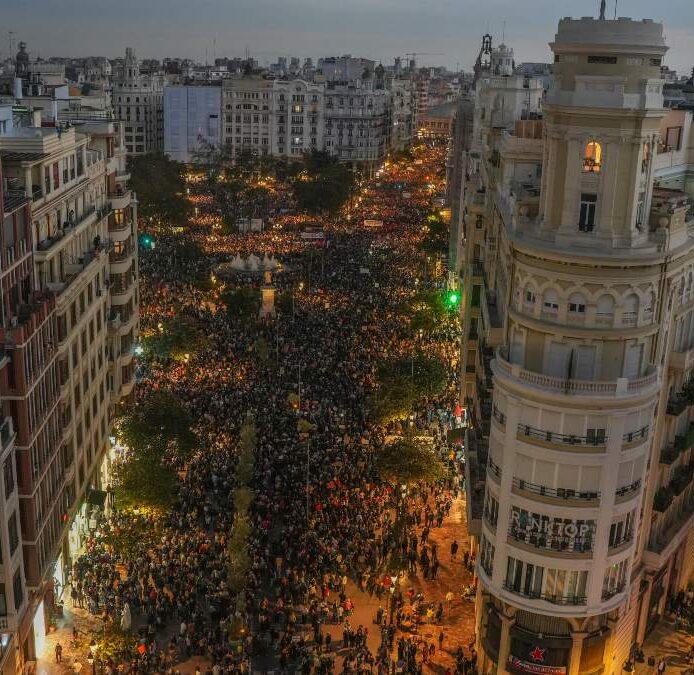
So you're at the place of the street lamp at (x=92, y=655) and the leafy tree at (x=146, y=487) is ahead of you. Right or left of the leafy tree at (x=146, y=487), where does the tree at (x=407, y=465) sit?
right

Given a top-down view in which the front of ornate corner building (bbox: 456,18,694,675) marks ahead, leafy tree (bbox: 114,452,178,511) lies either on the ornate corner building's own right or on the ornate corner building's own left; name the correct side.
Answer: on the ornate corner building's own right

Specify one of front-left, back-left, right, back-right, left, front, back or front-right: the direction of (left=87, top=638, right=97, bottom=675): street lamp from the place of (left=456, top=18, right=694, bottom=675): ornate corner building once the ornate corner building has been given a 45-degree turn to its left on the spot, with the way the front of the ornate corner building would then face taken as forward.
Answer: back-right

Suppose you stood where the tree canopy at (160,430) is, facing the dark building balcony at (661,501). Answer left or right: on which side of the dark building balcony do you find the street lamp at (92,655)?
right

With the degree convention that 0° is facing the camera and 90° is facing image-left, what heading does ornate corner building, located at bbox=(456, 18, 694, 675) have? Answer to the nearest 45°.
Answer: approximately 0°

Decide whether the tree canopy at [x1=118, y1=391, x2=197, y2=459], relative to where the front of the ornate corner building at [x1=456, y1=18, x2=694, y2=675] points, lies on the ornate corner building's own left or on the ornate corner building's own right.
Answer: on the ornate corner building's own right
